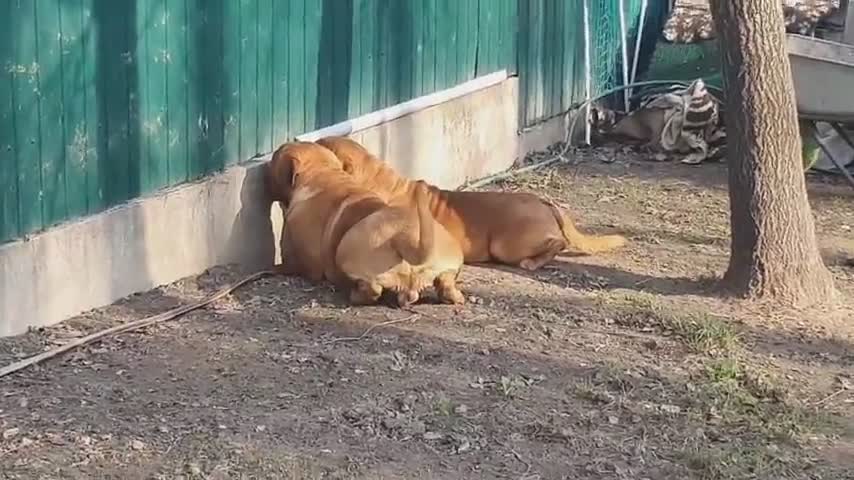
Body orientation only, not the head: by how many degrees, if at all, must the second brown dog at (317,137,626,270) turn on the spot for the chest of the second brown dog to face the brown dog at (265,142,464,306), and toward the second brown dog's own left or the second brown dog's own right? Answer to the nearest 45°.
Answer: approximately 45° to the second brown dog's own left

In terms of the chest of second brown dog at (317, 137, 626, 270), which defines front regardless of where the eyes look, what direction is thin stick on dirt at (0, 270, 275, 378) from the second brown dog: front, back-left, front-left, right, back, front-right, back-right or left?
front-left

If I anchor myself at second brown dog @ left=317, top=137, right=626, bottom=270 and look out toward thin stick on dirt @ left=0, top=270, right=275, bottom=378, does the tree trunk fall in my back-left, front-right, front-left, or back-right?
back-left

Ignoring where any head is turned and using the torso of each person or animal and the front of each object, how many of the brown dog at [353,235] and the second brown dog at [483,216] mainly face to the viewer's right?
0

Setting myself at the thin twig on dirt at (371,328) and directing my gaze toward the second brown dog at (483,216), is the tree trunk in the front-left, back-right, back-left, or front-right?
front-right

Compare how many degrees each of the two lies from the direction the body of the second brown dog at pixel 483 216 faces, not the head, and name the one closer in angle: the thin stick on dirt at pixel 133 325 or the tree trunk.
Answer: the thin stick on dirt

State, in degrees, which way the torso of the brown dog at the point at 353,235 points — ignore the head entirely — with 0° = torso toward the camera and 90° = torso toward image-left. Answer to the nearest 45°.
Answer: approximately 135°

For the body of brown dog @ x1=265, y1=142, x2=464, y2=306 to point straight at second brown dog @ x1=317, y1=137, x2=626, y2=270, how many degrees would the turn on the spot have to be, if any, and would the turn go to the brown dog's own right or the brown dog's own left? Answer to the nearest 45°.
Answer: approximately 90° to the brown dog's own right

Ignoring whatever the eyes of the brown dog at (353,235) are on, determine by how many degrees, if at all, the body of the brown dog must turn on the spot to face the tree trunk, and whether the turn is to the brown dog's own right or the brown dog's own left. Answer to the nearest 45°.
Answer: approximately 135° to the brown dog's own right

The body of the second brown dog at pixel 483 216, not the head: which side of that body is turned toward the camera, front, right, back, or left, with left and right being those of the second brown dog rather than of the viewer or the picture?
left

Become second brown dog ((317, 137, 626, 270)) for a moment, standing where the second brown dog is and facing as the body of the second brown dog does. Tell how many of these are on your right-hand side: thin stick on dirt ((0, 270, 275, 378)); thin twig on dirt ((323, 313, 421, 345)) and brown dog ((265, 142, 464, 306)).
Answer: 0
